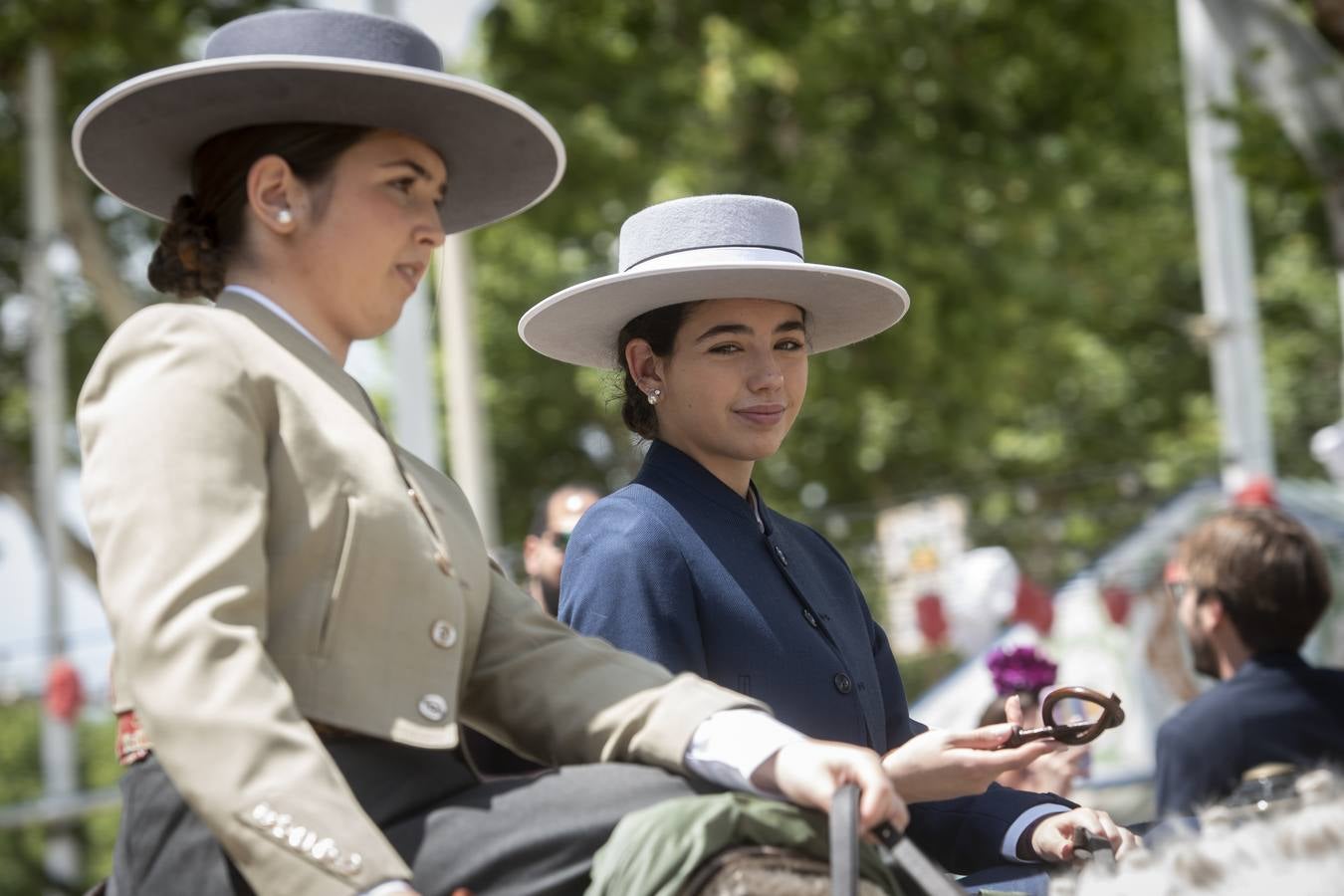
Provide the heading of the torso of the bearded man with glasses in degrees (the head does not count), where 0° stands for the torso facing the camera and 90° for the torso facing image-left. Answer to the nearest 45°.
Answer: approximately 135°

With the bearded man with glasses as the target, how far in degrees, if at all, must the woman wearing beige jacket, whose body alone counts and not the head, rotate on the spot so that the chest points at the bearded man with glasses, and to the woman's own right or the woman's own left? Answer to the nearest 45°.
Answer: approximately 90° to the woman's own left

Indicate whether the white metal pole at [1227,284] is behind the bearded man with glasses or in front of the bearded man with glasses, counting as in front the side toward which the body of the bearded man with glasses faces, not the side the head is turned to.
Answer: in front

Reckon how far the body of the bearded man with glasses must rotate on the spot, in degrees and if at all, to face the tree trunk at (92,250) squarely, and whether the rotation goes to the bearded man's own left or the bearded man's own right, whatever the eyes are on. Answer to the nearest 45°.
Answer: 0° — they already face it

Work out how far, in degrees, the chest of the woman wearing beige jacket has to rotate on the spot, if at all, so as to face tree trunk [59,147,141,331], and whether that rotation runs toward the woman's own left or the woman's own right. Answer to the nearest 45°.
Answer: approximately 135° to the woman's own left

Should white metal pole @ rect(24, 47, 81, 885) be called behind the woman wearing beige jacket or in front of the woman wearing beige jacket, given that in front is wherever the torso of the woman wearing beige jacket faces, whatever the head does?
behind

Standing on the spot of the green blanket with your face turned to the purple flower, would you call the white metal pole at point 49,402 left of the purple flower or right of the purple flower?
left

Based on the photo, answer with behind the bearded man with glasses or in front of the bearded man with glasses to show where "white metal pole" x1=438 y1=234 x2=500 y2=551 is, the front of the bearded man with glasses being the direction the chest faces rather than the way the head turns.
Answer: in front

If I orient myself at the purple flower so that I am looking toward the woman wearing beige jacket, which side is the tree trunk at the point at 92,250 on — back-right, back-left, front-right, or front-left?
back-right

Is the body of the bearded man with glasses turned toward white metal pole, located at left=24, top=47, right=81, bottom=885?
yes

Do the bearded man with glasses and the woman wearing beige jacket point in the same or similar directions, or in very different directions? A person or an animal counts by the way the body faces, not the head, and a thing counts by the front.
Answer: very different directions
